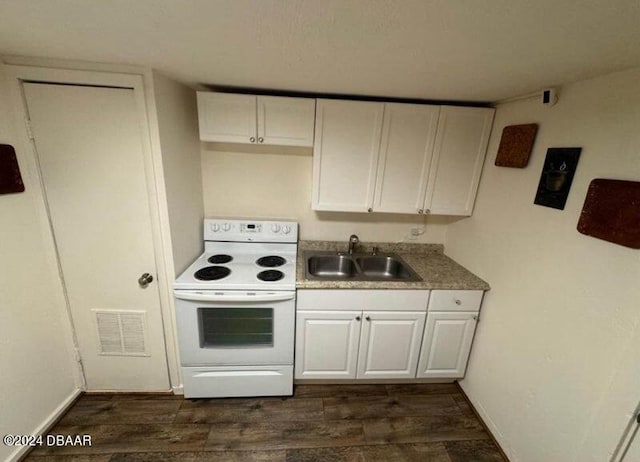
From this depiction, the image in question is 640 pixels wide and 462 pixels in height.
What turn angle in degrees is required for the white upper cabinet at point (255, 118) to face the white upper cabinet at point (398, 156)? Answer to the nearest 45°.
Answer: approximately 90° to its left

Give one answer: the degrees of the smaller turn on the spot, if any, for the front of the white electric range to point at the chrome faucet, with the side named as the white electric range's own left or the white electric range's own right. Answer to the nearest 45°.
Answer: approximately 90° to the white electric range's own left

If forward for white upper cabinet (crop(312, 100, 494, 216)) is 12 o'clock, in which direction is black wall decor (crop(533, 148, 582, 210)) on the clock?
The black wall decor is roughly at 10 o'clock from the white upper cabinet.

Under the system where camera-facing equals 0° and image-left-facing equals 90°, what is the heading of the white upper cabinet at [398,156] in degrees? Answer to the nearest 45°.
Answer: approximately 0°

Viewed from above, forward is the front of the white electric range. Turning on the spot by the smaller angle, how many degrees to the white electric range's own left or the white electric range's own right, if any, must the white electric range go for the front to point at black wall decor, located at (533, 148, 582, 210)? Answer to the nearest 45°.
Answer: approximately 45° to the white electric range's own left
